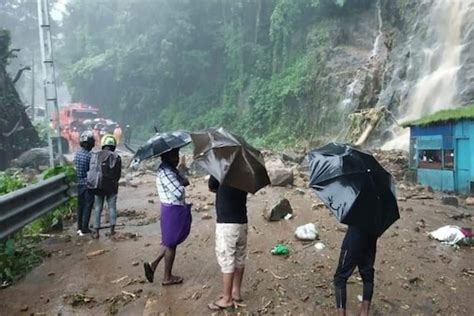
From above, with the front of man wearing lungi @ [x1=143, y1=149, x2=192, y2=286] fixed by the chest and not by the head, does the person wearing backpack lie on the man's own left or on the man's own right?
on the man's own left

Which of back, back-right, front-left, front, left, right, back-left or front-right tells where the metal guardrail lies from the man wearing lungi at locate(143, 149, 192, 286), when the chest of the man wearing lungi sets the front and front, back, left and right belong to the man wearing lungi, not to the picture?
back-left

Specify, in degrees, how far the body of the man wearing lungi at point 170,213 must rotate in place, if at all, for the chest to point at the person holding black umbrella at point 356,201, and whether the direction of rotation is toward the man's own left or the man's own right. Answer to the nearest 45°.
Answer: approximately 45° to the man's own right

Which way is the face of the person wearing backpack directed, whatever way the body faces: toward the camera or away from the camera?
away from the camera
